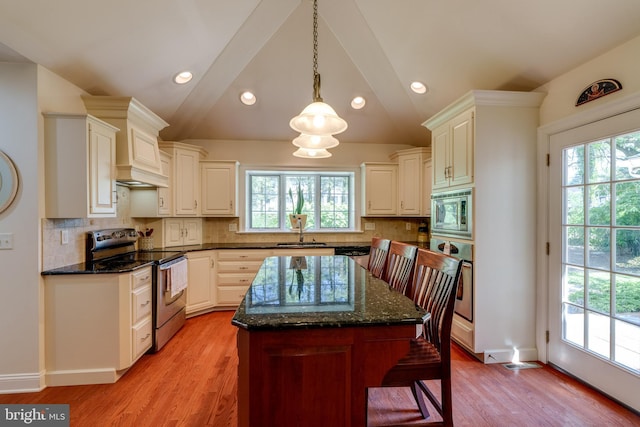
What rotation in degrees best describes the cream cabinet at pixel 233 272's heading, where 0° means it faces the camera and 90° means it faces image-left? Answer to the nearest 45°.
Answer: approximately 0°

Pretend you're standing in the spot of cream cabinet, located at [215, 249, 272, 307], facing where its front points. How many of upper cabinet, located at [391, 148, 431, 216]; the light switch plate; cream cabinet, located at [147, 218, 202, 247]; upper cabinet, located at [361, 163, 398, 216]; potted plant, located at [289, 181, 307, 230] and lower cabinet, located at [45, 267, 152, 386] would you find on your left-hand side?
3

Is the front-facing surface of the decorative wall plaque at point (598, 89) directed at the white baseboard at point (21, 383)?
yes

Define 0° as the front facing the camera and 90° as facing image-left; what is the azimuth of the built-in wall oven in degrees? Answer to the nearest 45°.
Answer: approximately 45°

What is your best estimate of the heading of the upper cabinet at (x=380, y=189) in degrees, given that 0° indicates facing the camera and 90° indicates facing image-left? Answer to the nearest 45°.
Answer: approximately 0°

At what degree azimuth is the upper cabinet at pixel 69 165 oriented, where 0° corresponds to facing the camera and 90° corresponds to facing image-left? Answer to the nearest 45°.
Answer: approximately 315°
